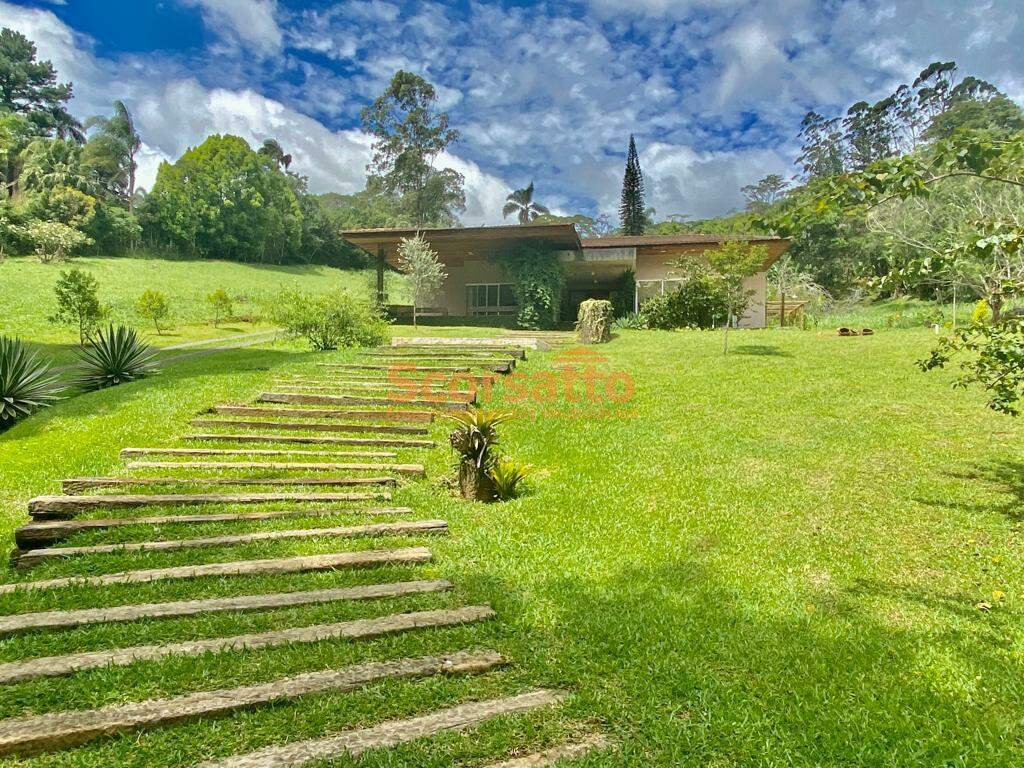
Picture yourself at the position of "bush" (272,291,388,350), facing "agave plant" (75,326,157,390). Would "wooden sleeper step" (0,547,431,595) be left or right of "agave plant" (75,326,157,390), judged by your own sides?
left

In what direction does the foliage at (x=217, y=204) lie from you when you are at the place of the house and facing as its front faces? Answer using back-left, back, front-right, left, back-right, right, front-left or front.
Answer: back-right

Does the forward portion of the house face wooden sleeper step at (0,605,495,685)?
yes

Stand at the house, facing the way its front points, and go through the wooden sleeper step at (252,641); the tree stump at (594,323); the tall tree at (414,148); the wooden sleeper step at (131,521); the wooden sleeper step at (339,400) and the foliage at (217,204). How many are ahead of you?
4

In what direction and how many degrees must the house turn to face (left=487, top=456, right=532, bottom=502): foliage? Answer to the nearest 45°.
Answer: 0° — it already faces it

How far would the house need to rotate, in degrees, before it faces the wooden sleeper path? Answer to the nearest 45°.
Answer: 0° — it already faces it

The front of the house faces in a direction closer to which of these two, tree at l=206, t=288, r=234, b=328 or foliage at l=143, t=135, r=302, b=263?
the tree

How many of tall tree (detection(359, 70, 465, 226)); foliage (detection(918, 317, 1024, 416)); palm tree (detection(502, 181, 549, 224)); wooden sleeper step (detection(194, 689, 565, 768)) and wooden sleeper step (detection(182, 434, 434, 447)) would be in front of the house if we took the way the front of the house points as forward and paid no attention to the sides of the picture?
3

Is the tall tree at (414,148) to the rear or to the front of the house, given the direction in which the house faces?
to the rear

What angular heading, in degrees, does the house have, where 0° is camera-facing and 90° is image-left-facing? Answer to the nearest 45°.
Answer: approximately 0°

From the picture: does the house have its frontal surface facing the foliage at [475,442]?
yes

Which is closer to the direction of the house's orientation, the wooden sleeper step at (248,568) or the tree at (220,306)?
the wooden sleeper step
